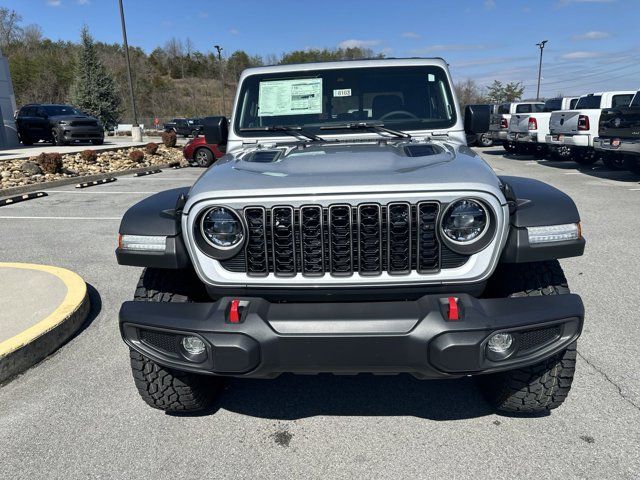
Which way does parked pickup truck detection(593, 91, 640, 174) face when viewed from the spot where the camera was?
facing away from the viewer and to the right of the viewer

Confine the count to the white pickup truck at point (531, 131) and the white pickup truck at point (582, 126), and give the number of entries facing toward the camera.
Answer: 0

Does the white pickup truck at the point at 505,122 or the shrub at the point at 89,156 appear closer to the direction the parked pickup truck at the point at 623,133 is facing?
the white pickup truck

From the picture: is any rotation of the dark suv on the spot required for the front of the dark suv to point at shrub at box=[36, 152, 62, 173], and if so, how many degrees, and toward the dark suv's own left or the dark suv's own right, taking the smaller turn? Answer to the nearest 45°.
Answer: approximately 45° to the dark suv's own right

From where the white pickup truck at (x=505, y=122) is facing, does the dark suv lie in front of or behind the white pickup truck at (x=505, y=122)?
behind

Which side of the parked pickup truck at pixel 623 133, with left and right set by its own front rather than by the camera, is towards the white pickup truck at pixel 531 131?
left

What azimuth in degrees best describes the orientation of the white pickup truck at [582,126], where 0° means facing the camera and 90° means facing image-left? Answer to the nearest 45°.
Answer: approximately 225°

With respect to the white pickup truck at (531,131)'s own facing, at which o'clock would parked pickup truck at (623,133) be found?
The parked pickup truck is roughly at 4 o'clock from the white pickup truck.

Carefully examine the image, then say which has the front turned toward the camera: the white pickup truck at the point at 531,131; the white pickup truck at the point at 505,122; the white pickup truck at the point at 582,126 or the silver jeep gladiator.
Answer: the silver jeep gladiator

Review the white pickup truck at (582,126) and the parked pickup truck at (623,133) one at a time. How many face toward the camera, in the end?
0

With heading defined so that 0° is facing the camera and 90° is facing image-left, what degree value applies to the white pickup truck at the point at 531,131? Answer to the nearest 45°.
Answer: approximately 225°
